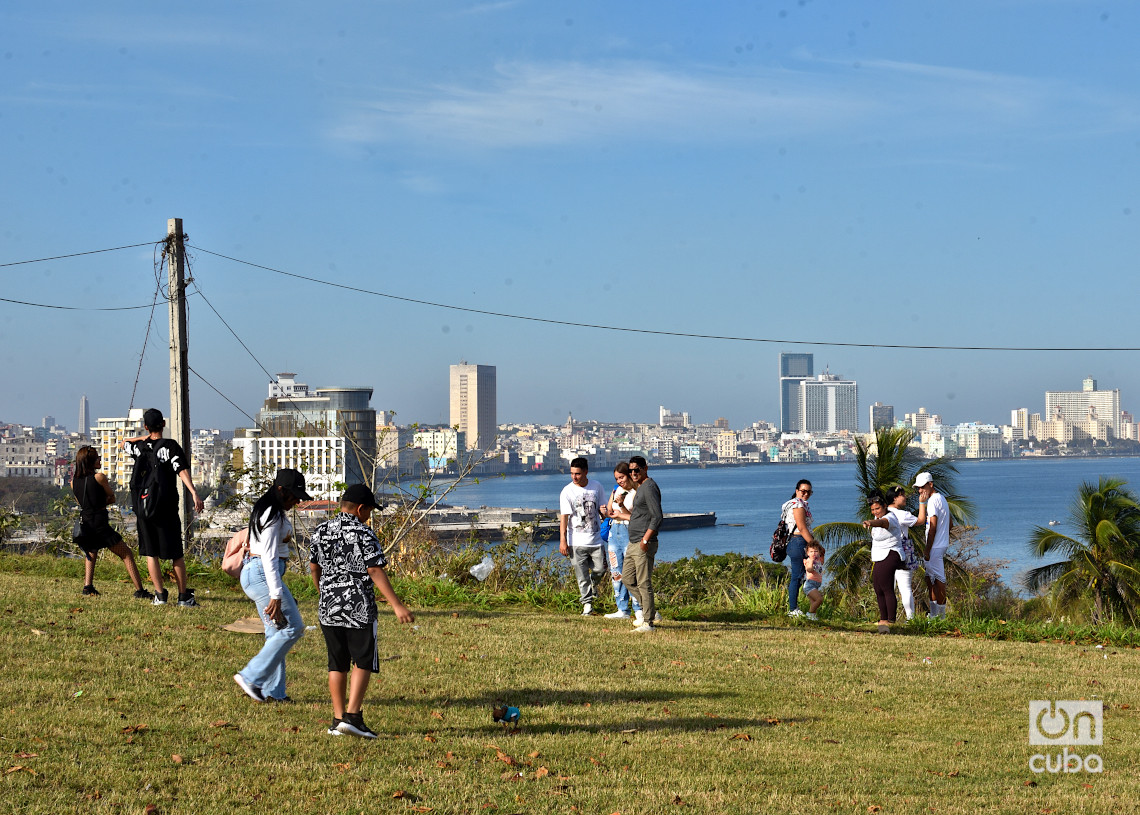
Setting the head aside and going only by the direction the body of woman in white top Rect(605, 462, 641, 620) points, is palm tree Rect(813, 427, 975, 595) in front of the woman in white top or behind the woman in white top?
behind

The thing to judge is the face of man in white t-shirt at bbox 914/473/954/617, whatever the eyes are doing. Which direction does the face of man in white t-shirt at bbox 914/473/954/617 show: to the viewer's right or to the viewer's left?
to the viewer's left

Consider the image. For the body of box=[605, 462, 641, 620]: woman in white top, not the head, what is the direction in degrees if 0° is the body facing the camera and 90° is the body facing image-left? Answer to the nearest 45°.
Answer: approximately 45°

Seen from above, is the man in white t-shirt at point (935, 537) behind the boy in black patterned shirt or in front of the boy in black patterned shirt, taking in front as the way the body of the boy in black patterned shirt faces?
in front

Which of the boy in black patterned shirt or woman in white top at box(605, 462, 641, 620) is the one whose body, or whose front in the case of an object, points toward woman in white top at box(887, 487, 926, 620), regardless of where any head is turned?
the boy in black patterned shirt

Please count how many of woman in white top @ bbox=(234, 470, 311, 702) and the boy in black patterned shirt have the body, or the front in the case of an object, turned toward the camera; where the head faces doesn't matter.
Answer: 0

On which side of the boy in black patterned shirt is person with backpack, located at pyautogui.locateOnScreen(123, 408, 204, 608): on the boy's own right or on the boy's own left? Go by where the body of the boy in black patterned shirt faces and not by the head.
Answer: on the boy's own left

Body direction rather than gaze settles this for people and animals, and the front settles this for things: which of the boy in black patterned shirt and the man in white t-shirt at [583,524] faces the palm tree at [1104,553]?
the boy in black patterned shirt

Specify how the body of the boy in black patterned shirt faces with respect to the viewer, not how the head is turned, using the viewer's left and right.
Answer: facing away from the viewer and to the right of the viewer

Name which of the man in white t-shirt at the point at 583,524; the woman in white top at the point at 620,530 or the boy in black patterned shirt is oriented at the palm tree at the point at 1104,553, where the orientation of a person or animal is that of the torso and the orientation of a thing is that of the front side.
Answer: the boy in black patterned shirt

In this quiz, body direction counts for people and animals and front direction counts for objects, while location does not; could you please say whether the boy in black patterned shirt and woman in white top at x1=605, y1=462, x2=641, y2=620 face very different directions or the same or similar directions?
very different directions
